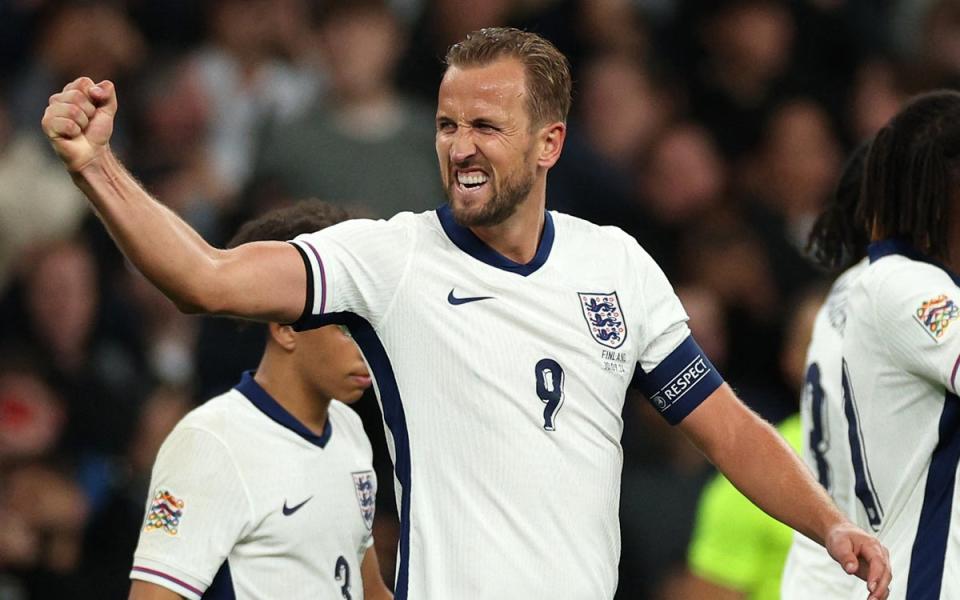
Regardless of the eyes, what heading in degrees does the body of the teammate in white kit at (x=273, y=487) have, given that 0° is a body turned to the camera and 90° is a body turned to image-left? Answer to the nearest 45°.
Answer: approximately 315°

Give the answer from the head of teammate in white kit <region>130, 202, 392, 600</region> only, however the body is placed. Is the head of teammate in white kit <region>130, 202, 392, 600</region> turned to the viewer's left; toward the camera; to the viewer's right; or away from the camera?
to the viewer's right

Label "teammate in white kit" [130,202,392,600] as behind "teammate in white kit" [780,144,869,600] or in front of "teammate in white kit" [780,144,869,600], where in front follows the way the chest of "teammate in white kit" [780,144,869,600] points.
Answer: behind

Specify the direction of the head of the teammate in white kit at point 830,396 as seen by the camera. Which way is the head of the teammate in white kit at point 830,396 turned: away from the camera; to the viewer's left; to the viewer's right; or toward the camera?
away from the camera

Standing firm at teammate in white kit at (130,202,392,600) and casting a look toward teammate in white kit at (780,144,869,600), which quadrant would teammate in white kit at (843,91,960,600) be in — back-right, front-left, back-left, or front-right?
front-right

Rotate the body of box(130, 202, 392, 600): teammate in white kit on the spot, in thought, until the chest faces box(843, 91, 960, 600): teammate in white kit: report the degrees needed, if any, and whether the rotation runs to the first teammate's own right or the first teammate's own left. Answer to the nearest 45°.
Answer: approximately 45° to the first teammate's own left

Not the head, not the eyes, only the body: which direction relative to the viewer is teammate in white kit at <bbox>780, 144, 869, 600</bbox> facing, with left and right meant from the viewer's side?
facing away from the viewer and to the right of the viewer

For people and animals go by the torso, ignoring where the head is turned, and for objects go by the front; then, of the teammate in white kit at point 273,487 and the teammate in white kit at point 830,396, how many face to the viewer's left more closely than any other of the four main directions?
0
